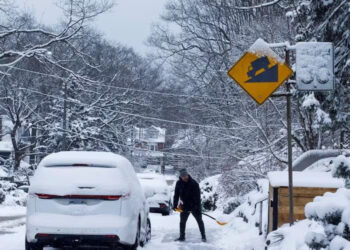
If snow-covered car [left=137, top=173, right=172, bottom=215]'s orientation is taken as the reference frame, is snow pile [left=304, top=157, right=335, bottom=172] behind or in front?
behind

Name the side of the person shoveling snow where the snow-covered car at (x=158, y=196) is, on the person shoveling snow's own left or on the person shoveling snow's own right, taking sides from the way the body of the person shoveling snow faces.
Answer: on the person shoveling snow's own right

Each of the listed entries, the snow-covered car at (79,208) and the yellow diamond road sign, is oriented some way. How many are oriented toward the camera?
1

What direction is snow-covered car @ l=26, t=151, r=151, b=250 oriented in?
away from the camera

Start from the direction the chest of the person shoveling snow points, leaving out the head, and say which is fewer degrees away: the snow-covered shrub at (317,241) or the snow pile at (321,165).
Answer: the snow-covered shrub

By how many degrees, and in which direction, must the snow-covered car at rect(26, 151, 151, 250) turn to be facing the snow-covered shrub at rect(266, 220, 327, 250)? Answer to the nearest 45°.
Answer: approximately 135° to its right

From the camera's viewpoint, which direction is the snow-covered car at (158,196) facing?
away from the camera
